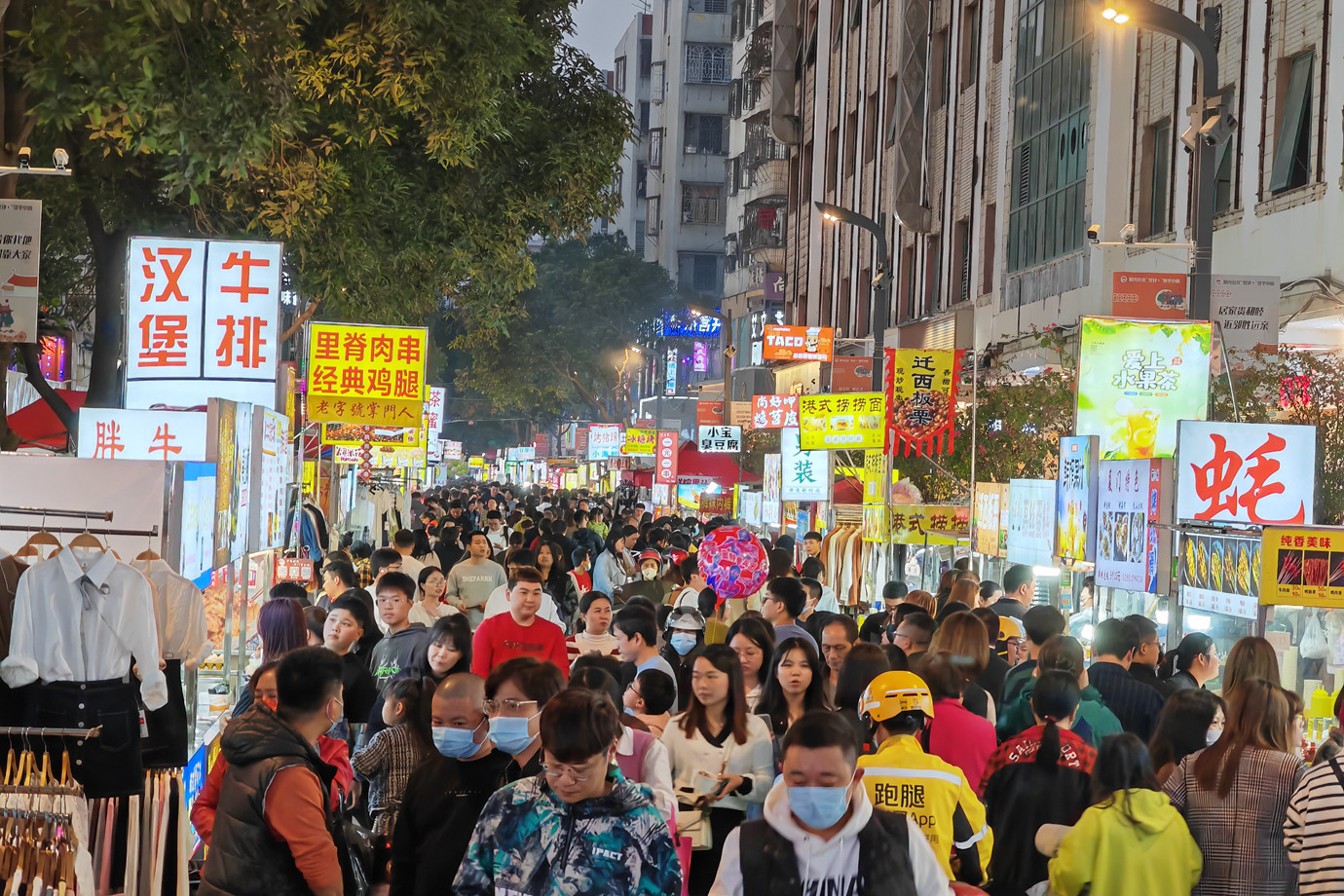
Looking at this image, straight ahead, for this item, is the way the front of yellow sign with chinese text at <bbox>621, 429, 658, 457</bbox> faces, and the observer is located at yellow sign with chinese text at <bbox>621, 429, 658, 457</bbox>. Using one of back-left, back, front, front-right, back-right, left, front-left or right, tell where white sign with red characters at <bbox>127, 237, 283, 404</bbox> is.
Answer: front

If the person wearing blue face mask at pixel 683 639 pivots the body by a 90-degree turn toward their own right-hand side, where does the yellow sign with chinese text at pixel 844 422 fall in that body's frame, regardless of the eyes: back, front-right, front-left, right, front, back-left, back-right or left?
right

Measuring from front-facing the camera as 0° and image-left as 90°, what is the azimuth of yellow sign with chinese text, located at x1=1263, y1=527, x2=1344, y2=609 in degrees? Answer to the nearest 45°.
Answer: approximately 0°

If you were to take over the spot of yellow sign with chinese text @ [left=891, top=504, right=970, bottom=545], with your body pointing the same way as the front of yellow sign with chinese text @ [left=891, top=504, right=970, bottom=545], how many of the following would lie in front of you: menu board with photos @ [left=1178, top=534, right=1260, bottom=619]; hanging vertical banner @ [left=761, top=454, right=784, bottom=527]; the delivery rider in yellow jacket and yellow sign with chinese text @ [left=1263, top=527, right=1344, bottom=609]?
3

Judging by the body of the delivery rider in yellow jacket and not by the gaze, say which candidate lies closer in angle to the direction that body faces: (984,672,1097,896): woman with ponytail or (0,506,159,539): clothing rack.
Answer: the woman with ponytail

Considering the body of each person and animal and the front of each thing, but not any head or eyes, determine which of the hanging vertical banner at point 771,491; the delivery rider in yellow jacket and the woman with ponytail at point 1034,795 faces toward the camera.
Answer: the hanging vertical banner

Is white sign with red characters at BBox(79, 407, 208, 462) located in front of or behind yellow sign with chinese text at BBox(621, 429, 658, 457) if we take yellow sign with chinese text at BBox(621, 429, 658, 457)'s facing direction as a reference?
in front

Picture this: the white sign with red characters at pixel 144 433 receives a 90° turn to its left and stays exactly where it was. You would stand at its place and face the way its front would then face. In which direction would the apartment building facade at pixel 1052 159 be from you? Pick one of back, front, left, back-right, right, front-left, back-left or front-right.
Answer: front-left

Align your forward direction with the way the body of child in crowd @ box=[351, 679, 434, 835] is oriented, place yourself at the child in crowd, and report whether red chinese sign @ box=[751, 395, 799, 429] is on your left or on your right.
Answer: on your right

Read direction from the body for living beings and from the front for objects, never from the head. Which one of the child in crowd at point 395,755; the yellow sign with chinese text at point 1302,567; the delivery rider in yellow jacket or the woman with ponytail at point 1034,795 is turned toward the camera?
the yellow sign with chinese text

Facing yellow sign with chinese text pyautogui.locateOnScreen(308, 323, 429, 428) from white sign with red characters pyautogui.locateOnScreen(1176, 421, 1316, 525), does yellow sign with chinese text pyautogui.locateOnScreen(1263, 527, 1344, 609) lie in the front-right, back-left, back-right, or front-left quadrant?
back-left

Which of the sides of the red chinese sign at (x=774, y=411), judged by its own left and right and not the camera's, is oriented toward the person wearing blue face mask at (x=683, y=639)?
front

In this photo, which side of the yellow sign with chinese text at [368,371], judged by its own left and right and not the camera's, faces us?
front

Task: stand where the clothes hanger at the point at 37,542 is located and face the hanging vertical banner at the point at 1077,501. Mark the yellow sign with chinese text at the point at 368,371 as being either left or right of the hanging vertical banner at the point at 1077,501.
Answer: left

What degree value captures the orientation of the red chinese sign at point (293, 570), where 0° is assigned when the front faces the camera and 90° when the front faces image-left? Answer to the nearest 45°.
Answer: approximately 0°

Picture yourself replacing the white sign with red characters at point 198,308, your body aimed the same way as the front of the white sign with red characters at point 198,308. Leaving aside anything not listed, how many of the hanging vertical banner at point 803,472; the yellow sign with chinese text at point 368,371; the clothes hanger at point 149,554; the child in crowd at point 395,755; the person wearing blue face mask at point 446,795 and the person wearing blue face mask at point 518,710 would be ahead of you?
4
